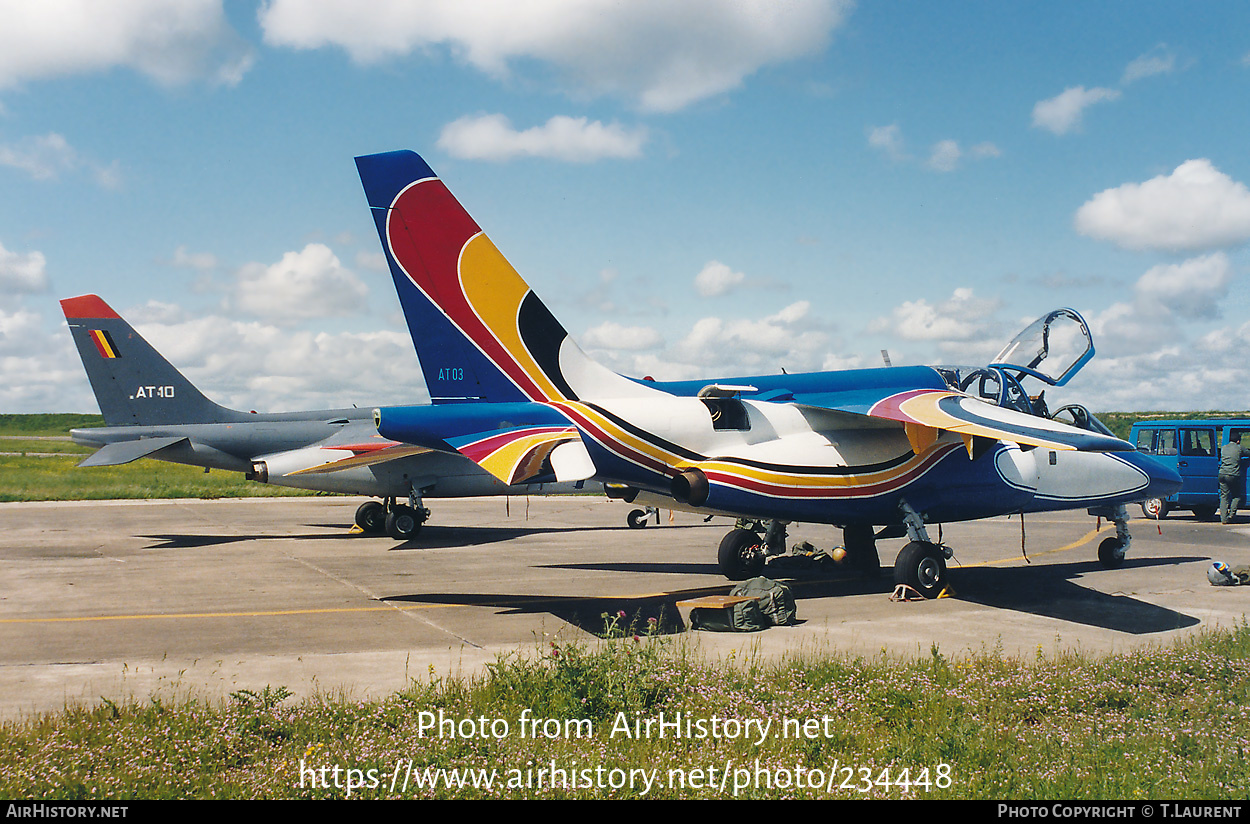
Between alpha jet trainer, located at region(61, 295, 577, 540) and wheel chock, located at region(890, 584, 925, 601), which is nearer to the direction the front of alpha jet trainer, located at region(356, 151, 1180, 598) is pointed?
the wheel chock

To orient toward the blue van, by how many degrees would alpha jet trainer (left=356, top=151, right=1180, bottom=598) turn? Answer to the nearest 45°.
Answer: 0° — it already faces it

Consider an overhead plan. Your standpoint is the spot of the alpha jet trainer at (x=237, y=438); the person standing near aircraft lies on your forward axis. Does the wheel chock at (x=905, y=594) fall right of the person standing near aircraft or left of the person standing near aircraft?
right

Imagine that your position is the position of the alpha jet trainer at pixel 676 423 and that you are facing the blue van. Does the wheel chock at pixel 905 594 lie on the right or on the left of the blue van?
right

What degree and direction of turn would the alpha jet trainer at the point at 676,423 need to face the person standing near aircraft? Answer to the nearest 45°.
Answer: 0° — it already faces them

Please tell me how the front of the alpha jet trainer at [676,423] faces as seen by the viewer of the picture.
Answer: facing away from the viewer and to the right of the viewer

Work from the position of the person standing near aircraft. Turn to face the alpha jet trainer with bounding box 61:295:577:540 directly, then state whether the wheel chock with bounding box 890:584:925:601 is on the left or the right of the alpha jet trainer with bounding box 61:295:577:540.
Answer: left

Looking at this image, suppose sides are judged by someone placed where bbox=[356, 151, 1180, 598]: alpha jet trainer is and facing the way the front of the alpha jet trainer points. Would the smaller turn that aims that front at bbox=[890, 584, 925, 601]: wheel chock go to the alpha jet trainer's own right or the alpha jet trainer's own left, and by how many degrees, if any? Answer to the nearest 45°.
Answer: approximately 45° to the alpha jet trainer's own right
